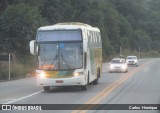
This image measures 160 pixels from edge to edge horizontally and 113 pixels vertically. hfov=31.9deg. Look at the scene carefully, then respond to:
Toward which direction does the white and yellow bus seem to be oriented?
toward the camera
